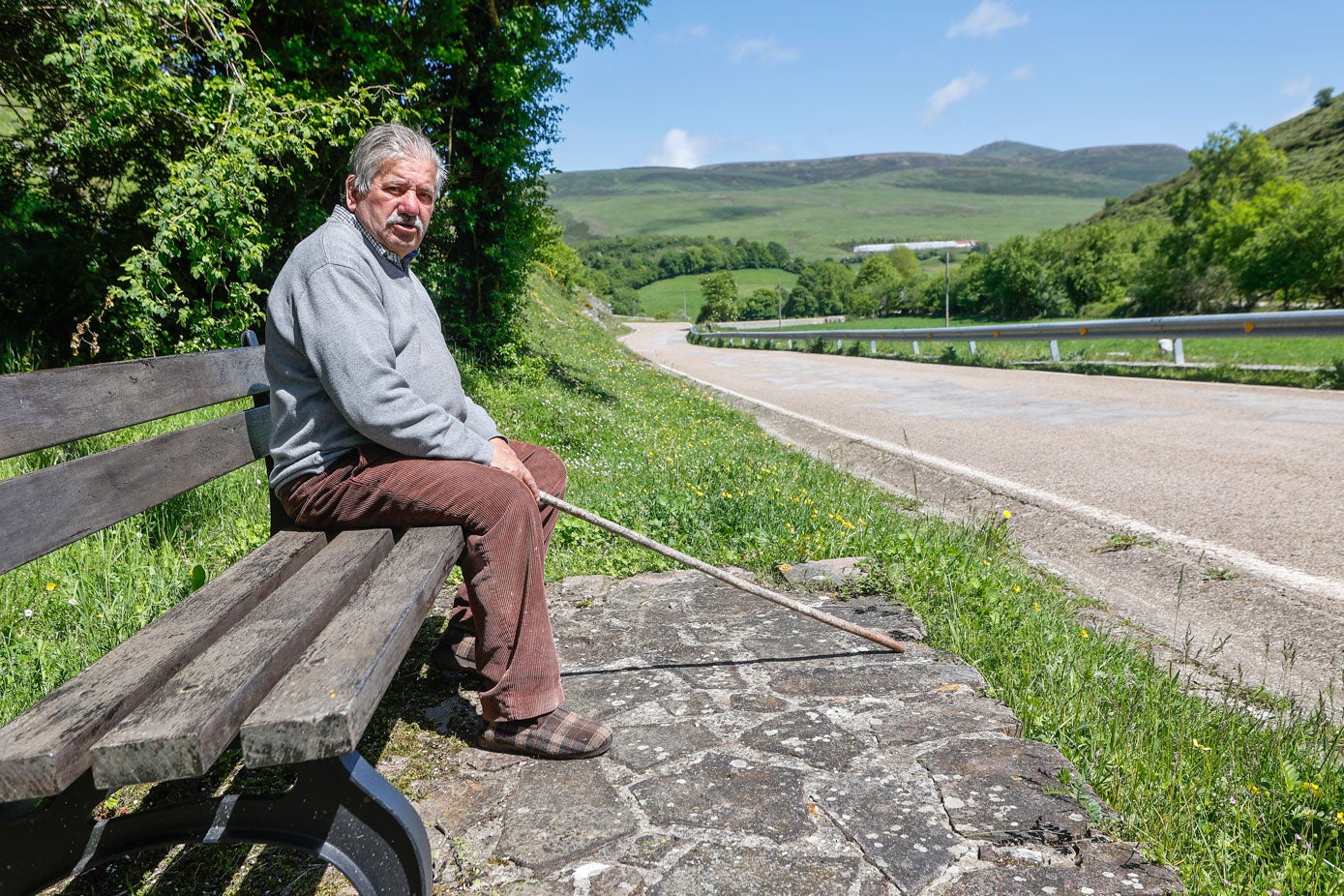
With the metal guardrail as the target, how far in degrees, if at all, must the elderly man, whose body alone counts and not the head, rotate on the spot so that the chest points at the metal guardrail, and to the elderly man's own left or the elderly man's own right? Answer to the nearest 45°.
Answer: approximately 45° to the elderly man's own left

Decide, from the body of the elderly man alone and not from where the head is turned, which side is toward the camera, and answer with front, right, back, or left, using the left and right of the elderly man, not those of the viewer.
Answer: right

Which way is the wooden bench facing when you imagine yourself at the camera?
facing the viewer and to the right of the viewer
